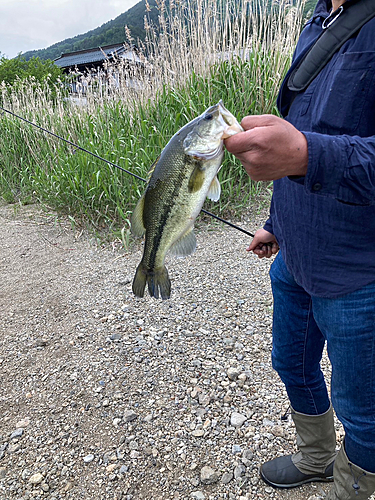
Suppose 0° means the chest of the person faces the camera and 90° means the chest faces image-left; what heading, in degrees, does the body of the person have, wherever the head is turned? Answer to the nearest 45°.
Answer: approximately 45°

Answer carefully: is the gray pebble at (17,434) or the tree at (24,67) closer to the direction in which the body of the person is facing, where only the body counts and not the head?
the gray pebble

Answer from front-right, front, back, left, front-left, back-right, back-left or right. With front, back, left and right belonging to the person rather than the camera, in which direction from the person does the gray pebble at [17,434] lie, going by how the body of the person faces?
front-right
